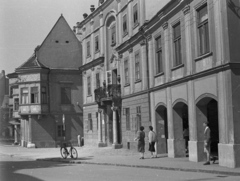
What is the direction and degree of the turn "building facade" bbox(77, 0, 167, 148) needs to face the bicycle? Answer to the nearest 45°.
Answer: approximately 45° to its left

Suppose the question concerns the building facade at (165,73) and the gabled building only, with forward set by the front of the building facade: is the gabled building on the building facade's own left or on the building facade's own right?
on the building facade's own right

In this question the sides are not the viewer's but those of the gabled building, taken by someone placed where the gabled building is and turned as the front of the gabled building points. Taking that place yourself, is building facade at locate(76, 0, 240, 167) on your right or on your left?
on your left

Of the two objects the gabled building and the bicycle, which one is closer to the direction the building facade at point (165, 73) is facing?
the bicycle

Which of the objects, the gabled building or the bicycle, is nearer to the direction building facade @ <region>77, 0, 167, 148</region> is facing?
the bicycle

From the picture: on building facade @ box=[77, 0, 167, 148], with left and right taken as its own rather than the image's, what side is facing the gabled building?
right

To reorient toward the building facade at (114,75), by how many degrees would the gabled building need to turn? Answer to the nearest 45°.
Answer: approximately 45° to its left

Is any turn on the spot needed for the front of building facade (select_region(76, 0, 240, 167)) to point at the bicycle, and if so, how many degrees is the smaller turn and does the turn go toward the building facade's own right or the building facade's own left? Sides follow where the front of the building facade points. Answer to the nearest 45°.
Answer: approximately 45° to the building facade's own right
